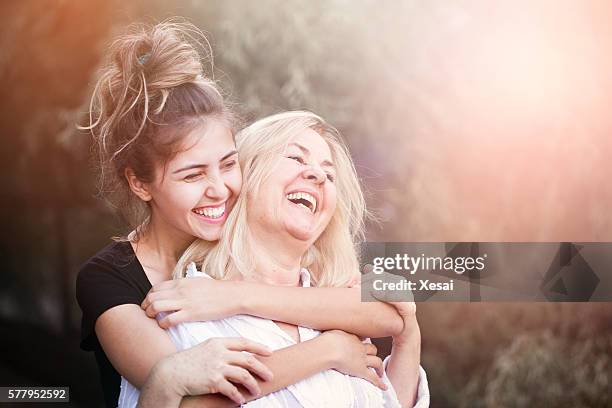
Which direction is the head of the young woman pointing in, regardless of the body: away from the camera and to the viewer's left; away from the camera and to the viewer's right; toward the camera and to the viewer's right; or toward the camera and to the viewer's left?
toward the camera and to the viewer's right
